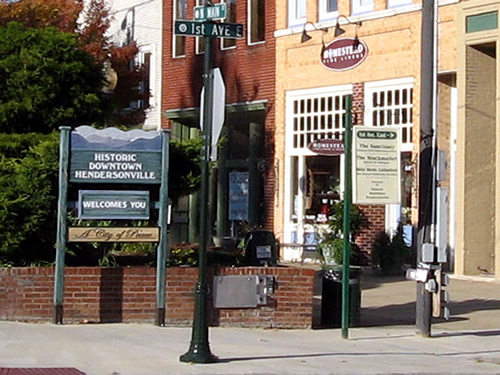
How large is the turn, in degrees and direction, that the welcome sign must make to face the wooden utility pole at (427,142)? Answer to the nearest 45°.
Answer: approximately 90° to its left

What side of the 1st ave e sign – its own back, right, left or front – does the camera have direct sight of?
front

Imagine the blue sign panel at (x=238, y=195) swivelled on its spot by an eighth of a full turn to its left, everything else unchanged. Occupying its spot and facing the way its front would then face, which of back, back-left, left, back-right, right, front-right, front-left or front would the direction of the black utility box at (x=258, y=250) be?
front-right

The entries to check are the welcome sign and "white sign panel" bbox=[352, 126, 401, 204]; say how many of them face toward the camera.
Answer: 2

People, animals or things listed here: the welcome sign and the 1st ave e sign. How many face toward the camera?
2

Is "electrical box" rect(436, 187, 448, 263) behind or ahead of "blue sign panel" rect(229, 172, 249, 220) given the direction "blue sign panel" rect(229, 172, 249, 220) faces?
ahead

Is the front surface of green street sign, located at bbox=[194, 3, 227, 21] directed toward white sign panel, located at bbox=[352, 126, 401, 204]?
no

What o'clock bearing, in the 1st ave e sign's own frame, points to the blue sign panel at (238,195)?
The blue sign panel is roughly at 6 o'clock from the 1st ave e sign.

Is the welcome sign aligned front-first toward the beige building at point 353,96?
no

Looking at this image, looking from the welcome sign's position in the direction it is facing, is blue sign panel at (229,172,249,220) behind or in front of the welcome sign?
behind

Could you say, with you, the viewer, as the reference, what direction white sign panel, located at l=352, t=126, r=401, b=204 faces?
facing the viewer

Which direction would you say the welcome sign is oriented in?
toward the camera

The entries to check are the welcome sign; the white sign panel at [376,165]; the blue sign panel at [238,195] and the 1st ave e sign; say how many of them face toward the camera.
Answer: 4

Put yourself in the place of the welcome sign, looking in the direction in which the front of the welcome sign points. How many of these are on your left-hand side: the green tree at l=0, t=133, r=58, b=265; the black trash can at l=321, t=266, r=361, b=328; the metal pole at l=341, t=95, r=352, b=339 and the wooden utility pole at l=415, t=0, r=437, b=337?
3

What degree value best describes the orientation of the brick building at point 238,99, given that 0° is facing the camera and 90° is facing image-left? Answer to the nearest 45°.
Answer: approximately 45°
